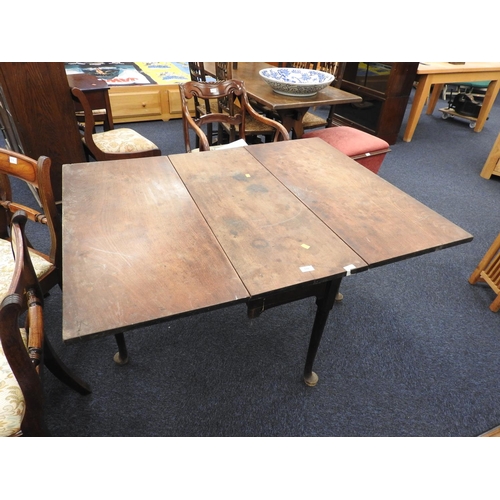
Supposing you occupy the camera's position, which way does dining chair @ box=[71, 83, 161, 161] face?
facing to the right of the viewer

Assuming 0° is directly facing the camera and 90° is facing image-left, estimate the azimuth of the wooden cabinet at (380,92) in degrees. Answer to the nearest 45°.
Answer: approximately 45°

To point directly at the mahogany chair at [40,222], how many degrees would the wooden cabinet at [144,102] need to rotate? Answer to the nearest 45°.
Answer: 0° — it already faces it

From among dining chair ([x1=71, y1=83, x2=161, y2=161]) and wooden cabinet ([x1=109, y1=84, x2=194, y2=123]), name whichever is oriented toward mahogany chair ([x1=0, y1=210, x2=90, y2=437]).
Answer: the wooden cabinet

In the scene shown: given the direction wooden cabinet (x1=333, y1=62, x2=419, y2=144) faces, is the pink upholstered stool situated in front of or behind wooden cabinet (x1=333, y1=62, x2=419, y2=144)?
in front

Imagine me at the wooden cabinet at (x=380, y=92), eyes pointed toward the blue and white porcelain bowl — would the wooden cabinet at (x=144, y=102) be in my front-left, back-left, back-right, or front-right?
front-right

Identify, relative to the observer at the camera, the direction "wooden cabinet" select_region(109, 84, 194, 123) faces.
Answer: facing the viewer

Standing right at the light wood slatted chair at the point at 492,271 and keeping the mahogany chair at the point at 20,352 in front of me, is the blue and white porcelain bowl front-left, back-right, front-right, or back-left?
front-right

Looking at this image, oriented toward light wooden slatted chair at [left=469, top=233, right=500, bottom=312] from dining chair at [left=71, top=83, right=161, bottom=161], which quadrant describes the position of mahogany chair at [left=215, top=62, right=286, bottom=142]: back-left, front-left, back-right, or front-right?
front-left
